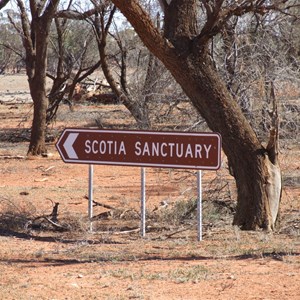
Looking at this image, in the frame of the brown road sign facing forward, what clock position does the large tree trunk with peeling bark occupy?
The large tree trunk with peeling bark is roughly at 8 o'clock from the brown road sign.

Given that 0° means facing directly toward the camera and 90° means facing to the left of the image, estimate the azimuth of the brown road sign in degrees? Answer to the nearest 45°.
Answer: approximately 0°
